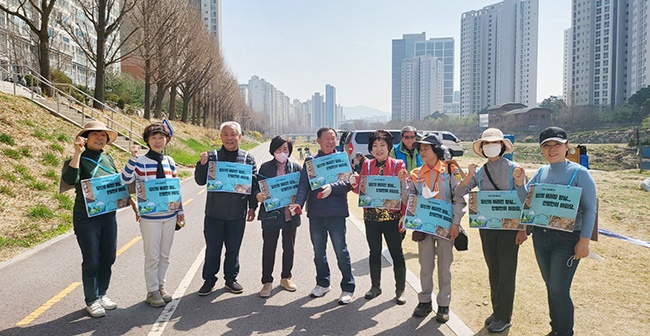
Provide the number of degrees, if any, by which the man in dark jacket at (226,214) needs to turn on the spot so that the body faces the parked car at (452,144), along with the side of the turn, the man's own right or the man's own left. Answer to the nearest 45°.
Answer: approximately 135° to the man's own left

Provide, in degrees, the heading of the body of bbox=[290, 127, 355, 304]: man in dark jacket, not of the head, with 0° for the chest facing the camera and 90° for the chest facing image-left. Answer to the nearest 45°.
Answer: approximately 0°

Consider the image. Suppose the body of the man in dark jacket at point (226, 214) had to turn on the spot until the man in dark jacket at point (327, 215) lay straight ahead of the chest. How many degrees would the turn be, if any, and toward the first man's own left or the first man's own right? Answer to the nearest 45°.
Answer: approximately 90° to the first man's own left

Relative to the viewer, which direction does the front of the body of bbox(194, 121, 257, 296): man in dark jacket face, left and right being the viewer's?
facing the viewer

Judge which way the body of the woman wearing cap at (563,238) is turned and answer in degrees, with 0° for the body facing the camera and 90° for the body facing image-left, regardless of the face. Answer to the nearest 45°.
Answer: approximately 45°

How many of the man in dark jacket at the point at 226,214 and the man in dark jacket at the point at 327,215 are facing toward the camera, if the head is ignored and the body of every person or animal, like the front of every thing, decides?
2

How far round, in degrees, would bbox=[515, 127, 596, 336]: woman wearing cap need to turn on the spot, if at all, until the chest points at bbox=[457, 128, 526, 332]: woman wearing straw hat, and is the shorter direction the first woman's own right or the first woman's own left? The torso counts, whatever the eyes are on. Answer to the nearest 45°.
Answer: approximately 45° to the first woman's own right
